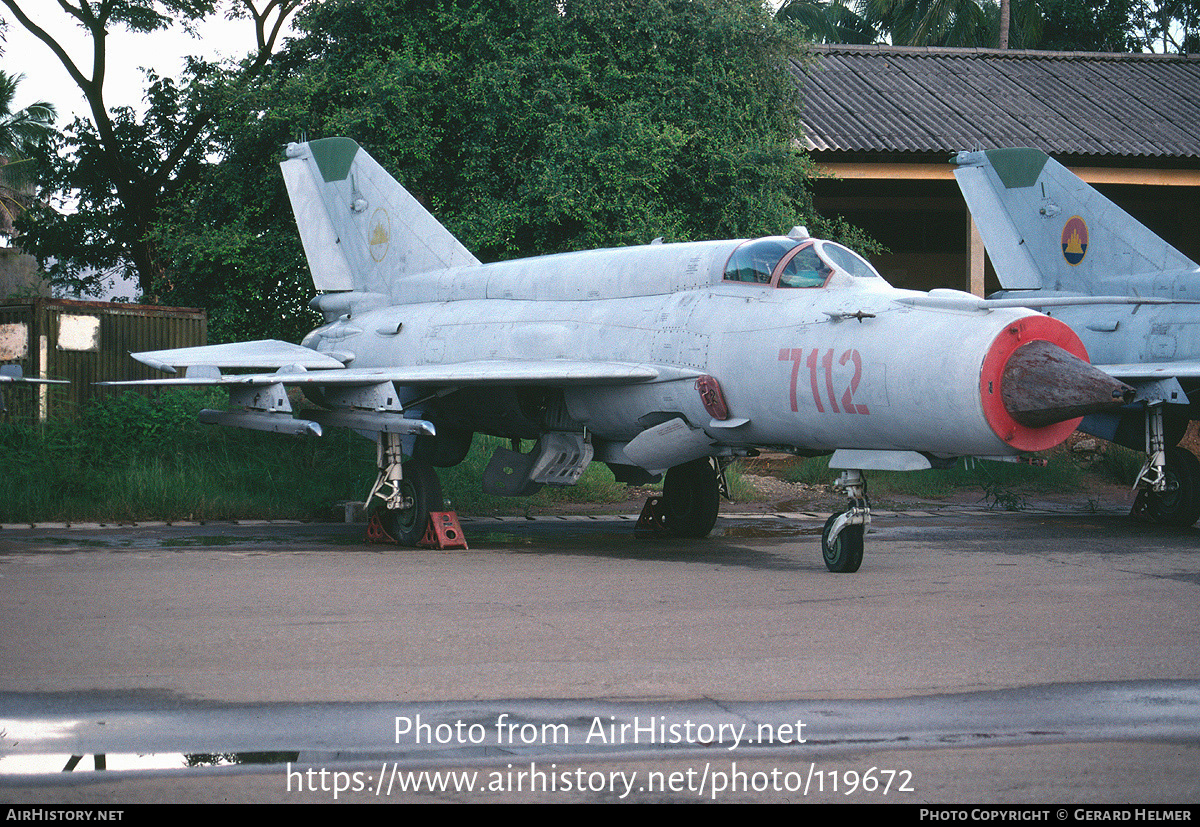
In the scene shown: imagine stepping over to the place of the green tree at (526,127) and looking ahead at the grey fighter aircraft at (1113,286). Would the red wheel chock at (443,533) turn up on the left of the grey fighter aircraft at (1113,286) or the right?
right

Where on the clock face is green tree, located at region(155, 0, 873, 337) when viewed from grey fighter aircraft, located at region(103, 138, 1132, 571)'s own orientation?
The green tree is roughly at 7 o'clock from the grey fighter aircraft.

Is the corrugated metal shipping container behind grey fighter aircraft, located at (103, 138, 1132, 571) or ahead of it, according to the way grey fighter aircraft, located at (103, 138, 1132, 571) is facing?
behind

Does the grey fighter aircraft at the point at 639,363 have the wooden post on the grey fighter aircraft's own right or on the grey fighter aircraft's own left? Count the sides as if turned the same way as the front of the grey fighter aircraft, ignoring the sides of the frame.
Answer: on the grey fighter aircraft's own left

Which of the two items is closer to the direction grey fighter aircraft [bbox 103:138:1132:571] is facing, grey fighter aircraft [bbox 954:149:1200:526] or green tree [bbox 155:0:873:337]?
the grey fighter aircraft

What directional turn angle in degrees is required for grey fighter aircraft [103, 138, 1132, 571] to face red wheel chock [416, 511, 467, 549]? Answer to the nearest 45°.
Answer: approximately 135° to its right

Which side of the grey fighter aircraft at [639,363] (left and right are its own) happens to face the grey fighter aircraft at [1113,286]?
left

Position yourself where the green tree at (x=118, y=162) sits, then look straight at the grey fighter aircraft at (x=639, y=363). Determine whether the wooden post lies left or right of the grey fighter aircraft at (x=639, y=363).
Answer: left

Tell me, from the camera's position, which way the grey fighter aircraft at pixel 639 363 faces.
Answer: facing the viewer and to the right of the viewer

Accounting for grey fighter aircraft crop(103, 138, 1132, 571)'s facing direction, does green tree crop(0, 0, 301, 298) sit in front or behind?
behind
